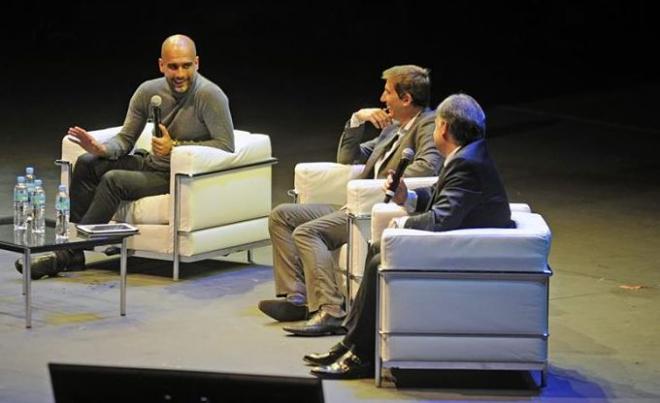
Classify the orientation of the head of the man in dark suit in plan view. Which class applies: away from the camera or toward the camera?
away from the camera

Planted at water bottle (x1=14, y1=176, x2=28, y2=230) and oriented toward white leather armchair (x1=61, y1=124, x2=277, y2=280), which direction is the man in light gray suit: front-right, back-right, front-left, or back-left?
front-right

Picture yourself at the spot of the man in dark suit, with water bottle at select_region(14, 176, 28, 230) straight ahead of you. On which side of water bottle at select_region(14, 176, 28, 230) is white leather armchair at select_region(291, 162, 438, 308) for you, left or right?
right

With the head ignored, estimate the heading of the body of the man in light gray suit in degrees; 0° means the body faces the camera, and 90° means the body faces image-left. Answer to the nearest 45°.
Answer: approximately 45°

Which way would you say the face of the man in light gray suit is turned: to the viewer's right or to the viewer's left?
to the viewer's left

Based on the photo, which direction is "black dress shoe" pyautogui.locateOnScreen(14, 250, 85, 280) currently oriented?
to the viewer's left

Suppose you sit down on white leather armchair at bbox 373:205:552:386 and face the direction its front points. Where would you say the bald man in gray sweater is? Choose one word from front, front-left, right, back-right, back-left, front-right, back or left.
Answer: front-right

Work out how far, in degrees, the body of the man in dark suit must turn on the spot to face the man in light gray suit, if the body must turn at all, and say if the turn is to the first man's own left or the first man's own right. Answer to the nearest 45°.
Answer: approximately 45° to the first man's own right

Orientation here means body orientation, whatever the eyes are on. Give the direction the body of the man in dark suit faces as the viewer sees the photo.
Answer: to the viewer's left

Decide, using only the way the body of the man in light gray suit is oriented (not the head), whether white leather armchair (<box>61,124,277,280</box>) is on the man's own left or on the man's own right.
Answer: on the man's own right

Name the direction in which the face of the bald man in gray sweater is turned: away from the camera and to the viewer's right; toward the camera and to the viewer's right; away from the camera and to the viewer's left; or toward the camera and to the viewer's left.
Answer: toward the camera and to the viewer's right
